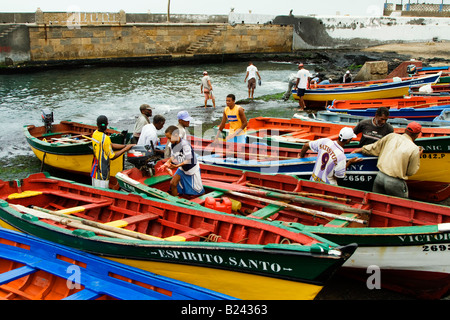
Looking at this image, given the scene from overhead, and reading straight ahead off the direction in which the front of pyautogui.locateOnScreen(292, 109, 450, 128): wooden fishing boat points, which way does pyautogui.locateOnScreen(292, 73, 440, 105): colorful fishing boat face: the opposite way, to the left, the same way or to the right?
the same way

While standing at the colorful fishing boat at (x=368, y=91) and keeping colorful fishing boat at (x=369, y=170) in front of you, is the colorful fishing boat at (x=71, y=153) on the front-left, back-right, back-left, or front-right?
front-right

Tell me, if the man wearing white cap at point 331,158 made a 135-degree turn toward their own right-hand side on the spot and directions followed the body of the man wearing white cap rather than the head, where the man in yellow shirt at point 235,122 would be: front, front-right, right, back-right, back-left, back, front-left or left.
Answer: back-right
